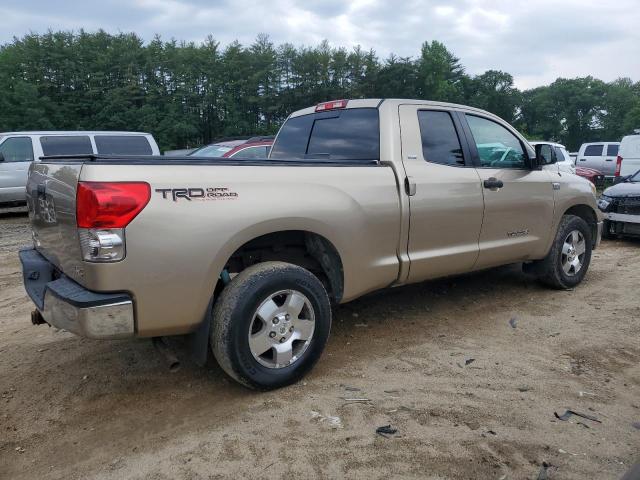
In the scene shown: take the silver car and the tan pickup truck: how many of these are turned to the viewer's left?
1

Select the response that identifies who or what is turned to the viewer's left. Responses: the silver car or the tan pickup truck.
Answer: the silver car

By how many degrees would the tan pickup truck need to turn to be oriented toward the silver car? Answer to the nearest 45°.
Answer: approximately 90° to its left

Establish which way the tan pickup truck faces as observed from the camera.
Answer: facing away from the viewer and to the right of the viewer

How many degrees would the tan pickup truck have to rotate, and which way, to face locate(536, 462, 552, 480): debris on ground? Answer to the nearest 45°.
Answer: approximately 90° to its right

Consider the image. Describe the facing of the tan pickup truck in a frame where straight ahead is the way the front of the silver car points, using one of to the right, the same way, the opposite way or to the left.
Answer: the opposite way

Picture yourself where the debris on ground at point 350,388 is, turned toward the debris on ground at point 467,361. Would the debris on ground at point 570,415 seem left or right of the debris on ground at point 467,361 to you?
right

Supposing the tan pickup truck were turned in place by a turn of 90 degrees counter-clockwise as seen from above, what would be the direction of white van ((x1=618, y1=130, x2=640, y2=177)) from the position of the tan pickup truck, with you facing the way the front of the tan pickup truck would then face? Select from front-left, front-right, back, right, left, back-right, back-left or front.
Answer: right

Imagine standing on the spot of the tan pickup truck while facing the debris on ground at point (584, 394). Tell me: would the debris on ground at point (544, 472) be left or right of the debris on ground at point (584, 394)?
right

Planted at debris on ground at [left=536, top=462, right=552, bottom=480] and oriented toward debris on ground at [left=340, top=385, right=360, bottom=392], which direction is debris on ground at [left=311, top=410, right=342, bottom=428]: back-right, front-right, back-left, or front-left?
front-left

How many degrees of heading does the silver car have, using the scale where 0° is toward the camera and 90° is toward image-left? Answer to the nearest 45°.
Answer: approximately 90°

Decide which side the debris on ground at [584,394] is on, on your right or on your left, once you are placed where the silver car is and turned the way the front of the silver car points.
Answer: on your left

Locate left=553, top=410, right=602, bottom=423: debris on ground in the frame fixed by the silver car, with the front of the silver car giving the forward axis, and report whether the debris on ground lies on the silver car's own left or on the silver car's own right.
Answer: on the silver car's own left
